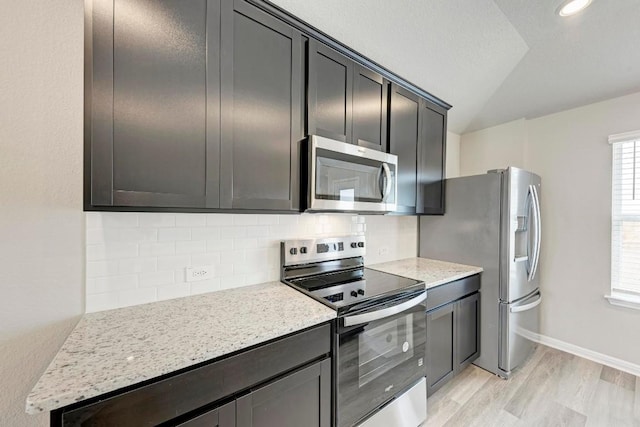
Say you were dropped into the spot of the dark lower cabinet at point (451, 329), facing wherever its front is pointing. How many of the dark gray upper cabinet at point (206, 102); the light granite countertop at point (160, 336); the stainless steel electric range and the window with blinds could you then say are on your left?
1

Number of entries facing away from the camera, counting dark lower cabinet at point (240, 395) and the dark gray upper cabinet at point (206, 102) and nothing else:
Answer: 0

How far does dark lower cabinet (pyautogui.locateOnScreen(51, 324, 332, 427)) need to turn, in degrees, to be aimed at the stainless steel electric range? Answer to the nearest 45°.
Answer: approximately 45° to its left

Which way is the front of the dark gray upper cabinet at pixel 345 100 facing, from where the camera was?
facing the viewer and to the right of the viewer

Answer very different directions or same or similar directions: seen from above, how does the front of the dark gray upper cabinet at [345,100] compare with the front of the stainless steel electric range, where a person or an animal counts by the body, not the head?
same or similar directions

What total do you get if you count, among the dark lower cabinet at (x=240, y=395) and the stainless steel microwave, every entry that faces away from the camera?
0

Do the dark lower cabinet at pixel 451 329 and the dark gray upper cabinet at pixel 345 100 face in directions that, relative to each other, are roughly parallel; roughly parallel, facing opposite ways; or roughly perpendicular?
roughly parallel

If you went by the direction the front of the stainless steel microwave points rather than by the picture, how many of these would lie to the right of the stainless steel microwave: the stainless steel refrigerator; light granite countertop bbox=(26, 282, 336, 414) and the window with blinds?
1

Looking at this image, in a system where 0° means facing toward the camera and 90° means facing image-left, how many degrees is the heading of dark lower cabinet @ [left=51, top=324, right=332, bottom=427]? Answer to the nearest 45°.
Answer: approximately 315°

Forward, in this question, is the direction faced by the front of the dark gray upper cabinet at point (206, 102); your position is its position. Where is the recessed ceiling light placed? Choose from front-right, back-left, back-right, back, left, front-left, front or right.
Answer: front-left

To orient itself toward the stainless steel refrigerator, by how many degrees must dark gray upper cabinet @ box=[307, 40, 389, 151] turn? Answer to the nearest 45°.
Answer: approximately 90° to its left

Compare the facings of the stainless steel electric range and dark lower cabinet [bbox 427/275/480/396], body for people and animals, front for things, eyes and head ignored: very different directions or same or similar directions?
same or similar directions

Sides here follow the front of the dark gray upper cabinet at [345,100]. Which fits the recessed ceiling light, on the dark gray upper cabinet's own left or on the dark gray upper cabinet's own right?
on the dark gray upper cabinet's own left

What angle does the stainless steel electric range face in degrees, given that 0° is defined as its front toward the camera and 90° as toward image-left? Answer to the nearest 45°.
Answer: approximately 315°

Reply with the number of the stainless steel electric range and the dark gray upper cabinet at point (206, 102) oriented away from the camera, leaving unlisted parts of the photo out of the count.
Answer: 0
